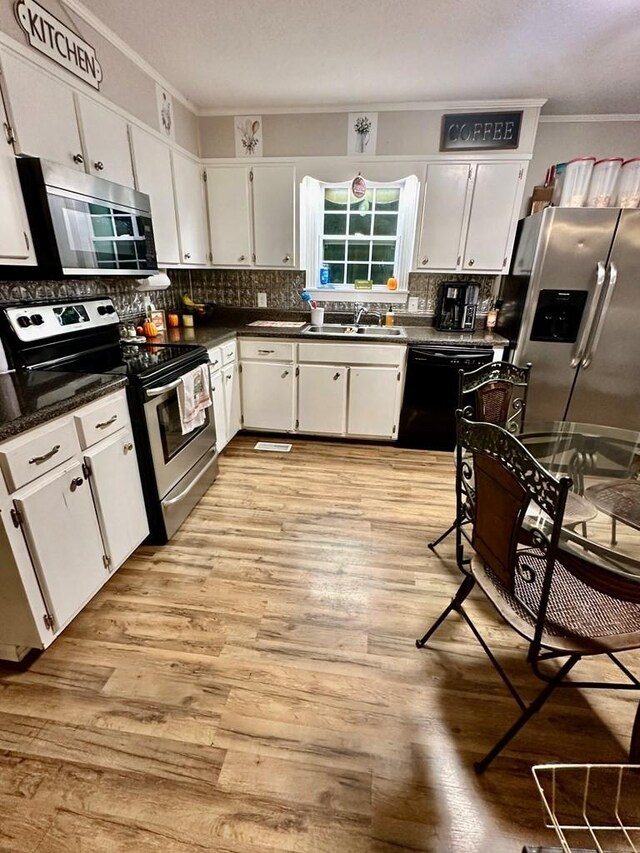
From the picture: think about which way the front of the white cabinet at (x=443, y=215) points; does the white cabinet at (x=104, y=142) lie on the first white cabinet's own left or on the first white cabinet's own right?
on the first white cabinet's own right

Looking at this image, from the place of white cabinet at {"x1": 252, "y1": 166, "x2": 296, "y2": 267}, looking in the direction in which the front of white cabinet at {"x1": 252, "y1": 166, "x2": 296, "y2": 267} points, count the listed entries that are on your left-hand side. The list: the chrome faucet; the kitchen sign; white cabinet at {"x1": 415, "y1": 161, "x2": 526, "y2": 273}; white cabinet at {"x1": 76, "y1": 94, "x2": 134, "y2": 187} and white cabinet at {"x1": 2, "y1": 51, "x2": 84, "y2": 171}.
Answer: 2

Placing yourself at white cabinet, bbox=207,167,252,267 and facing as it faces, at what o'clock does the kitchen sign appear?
The kitchen sign is roughly at 1 o'clock from the white cabinet.

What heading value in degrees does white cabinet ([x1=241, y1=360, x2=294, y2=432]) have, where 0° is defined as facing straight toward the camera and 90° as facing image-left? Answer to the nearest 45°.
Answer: approximately 0°

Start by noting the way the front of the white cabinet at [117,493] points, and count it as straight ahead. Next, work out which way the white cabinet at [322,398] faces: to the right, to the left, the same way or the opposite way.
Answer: to the right

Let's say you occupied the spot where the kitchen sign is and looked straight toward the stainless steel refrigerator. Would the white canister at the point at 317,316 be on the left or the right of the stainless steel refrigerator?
left

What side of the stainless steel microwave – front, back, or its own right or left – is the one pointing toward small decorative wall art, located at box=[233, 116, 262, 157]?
left

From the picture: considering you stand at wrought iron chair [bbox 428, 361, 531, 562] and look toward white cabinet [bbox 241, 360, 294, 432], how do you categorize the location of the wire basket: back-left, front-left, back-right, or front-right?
back-left
